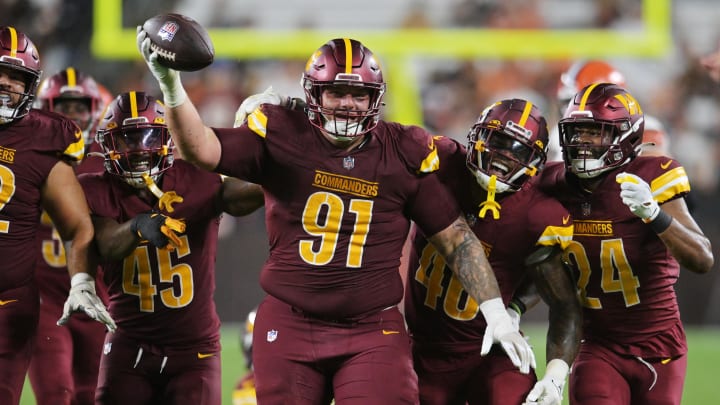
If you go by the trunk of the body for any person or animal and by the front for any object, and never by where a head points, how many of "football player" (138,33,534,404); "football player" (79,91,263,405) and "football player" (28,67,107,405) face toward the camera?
3

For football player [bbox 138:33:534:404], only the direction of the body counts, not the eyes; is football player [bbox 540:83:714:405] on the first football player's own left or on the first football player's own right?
on the first football player's own left

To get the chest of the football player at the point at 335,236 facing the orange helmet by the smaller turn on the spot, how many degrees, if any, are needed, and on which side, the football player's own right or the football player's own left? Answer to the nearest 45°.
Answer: approximately 135° to the football player's own left

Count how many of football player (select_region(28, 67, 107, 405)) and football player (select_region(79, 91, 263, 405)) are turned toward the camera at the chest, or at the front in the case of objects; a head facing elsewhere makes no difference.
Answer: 2

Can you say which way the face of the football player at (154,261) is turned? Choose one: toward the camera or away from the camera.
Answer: toward the camera

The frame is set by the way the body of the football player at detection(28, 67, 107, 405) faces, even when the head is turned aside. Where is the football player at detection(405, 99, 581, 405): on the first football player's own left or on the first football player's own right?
on the first football player's own left

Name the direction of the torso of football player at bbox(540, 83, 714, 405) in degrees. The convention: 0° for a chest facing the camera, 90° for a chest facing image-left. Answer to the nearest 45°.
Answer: approximately 45°

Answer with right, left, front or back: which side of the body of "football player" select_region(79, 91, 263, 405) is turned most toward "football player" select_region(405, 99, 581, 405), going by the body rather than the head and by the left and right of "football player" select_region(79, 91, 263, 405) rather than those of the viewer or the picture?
left

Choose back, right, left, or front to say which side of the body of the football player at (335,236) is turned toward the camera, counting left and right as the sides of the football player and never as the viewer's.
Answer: front

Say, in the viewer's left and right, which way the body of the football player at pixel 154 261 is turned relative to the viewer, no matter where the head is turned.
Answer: facing the viewer
